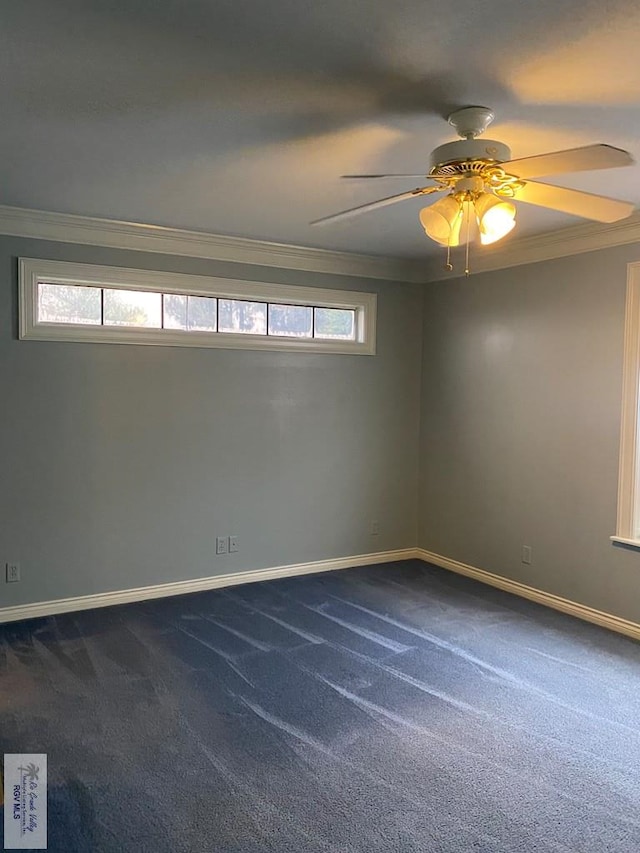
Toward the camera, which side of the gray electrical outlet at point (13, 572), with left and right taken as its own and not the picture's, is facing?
front

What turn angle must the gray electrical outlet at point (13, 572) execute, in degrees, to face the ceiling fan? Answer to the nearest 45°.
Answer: approximately 45° to its left
